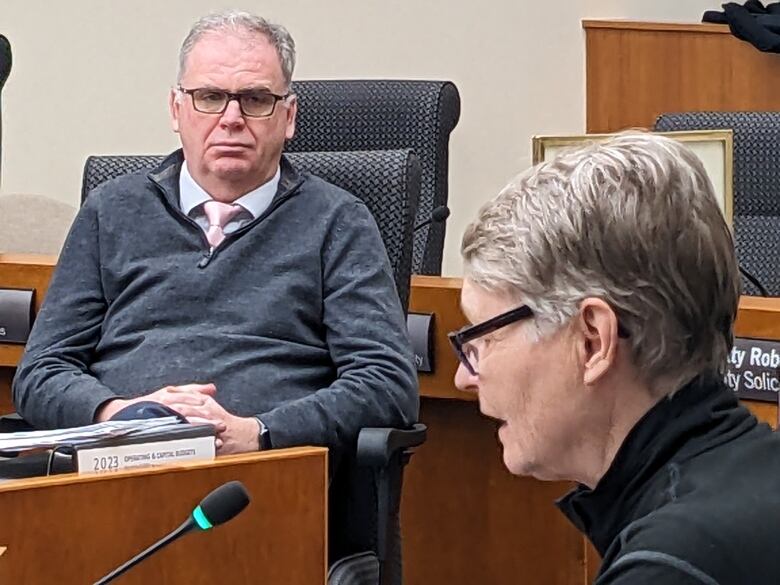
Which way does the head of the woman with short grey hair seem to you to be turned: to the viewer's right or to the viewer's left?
to the viewer's left

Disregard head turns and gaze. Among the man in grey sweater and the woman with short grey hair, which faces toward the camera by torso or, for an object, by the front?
the man in grey sweater

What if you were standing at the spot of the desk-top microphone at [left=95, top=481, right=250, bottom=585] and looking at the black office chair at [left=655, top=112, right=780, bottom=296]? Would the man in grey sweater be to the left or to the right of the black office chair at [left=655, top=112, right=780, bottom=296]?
left

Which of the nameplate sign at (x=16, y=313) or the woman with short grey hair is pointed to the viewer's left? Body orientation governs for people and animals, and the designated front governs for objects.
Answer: the woman with short grey hair

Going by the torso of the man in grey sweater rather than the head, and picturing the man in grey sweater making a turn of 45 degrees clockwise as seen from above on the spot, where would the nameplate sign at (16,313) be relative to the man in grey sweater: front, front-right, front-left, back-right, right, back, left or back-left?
right

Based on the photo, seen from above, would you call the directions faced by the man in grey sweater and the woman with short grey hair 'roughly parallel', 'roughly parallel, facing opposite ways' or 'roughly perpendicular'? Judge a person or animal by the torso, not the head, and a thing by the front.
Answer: roughly perpendicular

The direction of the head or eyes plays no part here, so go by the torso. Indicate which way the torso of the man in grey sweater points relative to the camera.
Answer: toward the camera

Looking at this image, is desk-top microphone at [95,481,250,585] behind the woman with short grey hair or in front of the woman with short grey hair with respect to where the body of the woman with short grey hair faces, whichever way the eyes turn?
in front

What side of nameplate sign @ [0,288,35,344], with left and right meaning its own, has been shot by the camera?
front

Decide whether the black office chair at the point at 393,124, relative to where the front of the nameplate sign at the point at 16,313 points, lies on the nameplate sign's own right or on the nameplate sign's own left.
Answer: on the nameplate sign's own left

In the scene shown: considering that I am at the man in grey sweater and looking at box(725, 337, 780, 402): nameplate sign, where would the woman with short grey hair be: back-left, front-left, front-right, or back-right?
front-right

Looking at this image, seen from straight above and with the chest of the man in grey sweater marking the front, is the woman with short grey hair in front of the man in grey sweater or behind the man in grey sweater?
in front

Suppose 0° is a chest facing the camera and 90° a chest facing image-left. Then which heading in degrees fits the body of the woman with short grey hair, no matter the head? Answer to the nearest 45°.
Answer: approximately 90°
